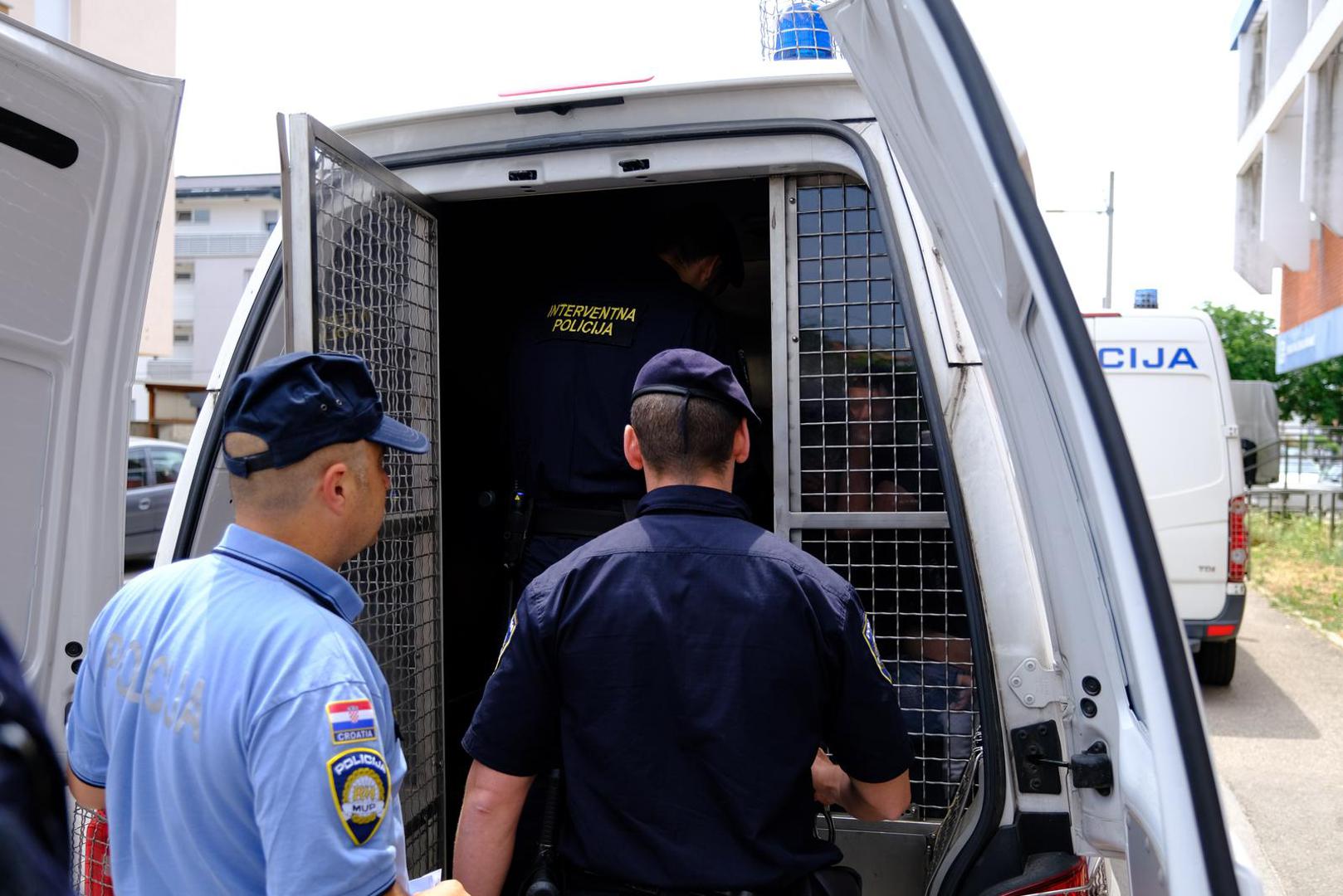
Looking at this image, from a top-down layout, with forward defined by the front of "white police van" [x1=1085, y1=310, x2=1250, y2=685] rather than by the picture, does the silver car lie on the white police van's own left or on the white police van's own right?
on the white police van's own left

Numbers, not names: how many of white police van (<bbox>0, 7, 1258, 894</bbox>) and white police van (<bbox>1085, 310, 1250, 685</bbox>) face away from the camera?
2

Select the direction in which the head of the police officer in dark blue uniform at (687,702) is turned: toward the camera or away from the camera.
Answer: away from the camera

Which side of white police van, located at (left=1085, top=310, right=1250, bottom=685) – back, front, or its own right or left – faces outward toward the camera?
back

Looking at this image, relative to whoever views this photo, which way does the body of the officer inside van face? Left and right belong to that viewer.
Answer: facing away from the viewer and to the right of the viewer

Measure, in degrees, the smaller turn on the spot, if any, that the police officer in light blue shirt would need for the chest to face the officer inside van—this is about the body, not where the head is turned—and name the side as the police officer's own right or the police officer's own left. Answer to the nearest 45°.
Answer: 0° — they already face them

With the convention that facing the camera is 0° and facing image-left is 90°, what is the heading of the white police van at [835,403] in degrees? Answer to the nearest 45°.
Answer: approximately 180°

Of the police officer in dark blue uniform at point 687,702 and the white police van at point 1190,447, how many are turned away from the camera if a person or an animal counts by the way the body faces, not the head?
2

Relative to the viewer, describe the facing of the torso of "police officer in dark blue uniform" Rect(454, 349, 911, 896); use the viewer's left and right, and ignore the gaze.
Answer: facing away from the viewer
